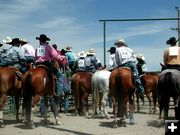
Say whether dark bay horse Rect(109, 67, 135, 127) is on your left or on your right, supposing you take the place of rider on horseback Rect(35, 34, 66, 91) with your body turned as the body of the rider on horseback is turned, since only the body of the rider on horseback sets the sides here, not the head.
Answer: on your right

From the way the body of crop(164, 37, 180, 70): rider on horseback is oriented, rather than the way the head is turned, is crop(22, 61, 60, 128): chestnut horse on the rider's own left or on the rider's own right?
on the rider's own left

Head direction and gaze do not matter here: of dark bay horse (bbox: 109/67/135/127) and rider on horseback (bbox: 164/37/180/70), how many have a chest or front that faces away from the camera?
2

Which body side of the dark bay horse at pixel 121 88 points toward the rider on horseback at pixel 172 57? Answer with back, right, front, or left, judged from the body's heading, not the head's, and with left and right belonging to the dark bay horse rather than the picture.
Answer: right

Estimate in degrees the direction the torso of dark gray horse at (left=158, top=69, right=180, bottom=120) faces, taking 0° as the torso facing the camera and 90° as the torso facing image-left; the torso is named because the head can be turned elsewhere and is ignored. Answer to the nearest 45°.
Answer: approximately 180°

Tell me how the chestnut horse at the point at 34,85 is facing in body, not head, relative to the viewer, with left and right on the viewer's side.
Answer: facing away from the viewer and to the right of the viewer

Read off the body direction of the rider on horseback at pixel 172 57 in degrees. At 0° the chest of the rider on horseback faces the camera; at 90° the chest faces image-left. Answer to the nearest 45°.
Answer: approximately 180°

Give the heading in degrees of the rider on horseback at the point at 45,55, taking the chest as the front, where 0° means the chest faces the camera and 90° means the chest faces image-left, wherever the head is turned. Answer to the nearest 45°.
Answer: approximately 225°
